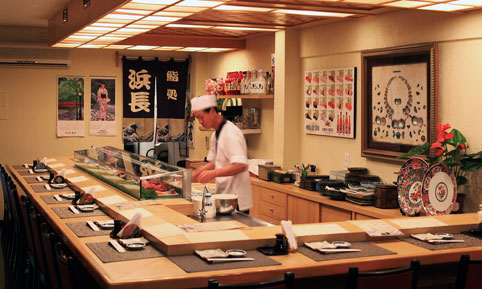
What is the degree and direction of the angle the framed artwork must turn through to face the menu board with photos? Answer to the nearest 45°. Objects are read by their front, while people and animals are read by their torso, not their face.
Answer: approximately 90° to its right

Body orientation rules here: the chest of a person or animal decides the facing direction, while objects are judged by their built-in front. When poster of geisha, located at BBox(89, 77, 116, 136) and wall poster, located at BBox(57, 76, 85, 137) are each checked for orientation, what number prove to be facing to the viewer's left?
0

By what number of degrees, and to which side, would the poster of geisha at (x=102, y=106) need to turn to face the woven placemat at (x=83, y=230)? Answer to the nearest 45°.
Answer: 0° — it already faces it

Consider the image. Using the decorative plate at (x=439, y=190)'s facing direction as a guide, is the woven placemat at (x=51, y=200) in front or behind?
in front

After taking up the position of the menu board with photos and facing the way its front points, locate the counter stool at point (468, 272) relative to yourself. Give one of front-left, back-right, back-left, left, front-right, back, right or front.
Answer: front-left

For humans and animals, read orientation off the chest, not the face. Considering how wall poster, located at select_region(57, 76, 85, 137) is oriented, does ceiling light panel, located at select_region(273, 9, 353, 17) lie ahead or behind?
ahead

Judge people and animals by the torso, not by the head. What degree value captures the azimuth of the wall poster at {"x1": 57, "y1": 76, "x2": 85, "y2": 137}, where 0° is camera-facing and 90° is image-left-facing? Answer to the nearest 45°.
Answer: approximately 0°

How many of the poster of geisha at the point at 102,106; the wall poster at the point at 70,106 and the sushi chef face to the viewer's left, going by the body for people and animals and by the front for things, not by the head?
1

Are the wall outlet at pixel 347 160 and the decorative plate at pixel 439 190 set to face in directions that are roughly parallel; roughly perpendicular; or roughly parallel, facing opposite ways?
roughly parallel

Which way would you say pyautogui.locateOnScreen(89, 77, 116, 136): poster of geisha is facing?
toward the camera

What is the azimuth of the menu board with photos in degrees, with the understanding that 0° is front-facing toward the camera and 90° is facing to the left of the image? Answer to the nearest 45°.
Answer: approximately 45°

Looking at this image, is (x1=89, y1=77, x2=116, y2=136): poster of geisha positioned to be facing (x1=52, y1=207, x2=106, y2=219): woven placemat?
yes

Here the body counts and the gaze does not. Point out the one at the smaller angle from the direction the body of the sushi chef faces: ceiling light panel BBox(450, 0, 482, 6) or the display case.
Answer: the display case

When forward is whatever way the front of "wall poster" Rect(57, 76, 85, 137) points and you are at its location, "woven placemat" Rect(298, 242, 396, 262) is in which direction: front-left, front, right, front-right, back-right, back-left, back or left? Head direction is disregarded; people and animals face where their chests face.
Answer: front

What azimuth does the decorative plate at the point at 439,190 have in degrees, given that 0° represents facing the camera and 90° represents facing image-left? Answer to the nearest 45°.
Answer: approximately 45°

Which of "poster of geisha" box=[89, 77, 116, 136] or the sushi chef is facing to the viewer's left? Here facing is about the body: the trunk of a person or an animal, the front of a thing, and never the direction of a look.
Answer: the sushi chef

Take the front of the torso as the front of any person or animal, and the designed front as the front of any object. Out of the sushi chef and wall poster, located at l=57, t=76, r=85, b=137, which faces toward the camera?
the wall poster

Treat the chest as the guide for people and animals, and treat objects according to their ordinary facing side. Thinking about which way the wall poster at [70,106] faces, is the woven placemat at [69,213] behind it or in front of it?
in front
